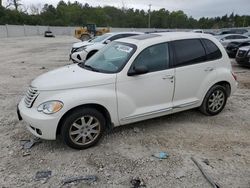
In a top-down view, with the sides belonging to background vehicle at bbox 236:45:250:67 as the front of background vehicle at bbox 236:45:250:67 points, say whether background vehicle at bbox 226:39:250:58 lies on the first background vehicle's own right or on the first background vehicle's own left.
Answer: on the first background vehicle's own right

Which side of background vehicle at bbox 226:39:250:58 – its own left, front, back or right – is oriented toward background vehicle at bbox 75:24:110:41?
right

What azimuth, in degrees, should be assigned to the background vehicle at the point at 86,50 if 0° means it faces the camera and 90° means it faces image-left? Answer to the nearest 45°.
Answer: approximately 45°

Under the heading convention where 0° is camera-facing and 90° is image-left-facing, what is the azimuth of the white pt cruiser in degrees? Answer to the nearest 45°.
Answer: approximately 45°

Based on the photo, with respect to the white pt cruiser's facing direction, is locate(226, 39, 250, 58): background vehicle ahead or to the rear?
to the rear

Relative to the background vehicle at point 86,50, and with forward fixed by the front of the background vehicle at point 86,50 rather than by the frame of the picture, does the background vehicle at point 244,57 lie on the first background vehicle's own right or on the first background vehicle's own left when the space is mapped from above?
on the first background vehicle's own left

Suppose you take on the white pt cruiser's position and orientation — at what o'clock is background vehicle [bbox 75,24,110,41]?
The background vehicle is roughly at 4 o'clock from the white pt cruiser.

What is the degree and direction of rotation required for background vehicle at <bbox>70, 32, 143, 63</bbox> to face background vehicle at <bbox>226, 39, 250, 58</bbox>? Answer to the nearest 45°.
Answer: approximately 180°

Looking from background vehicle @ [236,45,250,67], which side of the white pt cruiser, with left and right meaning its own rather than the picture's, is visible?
back
